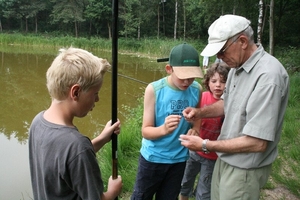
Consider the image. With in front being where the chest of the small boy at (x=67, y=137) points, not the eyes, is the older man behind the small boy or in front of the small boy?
in front

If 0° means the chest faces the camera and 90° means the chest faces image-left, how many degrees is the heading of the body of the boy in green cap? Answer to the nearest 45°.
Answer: approximately 315°

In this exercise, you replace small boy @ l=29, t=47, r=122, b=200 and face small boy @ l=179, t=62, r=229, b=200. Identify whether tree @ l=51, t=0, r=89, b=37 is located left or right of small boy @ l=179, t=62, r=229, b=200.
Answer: left

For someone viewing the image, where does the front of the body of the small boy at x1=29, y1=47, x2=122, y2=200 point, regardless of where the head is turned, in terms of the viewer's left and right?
facing away from the viewer and to the right of the viewer

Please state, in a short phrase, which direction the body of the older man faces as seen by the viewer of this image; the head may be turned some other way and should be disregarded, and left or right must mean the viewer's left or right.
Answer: facing to the left of the viewer

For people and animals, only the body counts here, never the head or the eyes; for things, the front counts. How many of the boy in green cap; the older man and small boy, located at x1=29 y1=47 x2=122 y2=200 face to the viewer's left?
1

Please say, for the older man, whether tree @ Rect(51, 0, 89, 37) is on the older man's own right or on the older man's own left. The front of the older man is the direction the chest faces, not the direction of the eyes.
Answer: on the older man's own right

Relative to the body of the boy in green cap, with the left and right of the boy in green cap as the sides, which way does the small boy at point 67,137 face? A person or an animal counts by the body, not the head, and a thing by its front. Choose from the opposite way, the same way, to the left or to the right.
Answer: to the left

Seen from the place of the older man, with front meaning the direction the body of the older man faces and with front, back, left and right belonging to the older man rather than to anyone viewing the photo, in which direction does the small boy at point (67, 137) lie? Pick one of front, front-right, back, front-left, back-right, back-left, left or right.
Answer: front-left

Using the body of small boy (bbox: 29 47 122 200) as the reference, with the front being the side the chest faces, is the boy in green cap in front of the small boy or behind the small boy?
in front

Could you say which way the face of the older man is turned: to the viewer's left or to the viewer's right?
to the viewer's left
